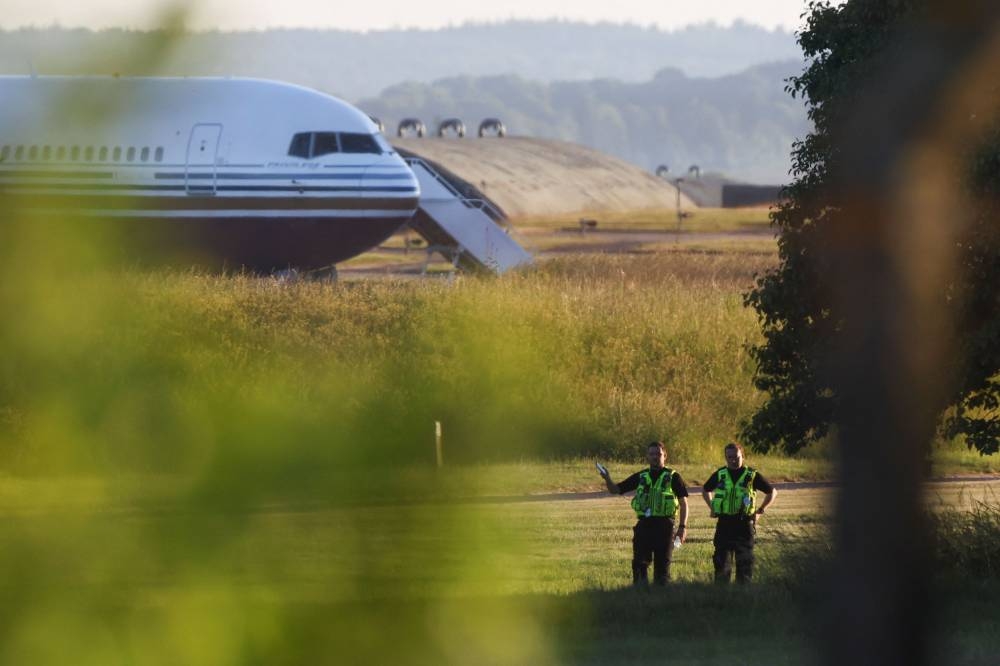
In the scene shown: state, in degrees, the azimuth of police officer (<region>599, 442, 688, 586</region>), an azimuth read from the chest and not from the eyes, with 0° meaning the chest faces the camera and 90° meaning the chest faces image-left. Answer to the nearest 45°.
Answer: approximately 0°

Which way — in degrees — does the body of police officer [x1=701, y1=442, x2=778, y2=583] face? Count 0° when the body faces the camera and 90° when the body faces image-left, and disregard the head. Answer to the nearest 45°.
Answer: approximately 0°

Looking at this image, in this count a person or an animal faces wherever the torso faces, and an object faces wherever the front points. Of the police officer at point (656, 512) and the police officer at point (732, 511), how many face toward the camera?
2

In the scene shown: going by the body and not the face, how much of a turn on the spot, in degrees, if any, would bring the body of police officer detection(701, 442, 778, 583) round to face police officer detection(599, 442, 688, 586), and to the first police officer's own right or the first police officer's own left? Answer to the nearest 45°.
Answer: approximately 90° to the first police officer's own right
